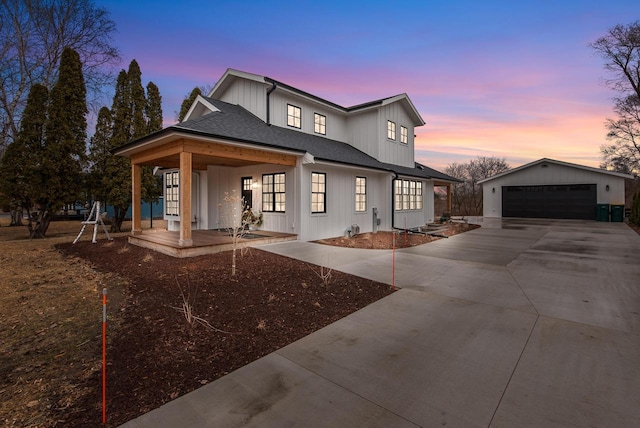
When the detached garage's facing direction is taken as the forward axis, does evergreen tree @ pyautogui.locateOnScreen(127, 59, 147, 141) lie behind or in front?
in front

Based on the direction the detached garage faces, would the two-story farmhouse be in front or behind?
in front

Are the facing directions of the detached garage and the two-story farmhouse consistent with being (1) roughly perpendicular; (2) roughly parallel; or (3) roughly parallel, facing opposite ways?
roughly parallel

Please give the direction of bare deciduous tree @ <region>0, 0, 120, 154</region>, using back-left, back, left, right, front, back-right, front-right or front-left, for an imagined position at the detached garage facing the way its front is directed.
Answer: front-right

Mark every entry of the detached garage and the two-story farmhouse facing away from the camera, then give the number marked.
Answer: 0

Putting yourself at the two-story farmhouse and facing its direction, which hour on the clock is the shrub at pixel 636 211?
The shrub is roughly at 7 o'clock from the two-story farmhouse.

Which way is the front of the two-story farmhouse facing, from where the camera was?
facing the viewer and to the left of the viewer

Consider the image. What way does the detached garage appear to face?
toward the camera

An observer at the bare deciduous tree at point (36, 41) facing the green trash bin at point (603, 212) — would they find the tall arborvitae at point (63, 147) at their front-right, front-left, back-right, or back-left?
front-right

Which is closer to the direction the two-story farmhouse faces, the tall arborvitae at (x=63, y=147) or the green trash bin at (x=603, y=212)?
the tall arborvitae
